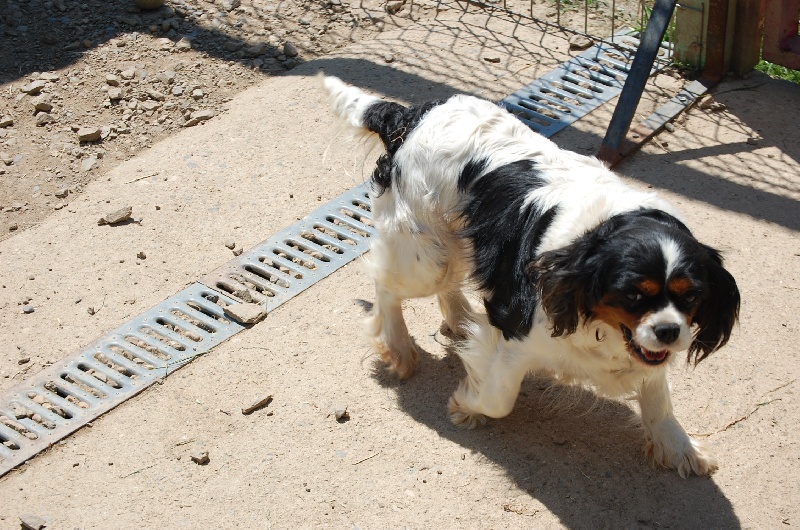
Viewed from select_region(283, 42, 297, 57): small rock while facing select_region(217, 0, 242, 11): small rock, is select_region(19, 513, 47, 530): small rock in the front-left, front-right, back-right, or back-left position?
back-left

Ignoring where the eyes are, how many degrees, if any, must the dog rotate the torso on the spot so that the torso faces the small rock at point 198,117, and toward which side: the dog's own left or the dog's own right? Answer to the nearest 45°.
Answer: approximately 180°

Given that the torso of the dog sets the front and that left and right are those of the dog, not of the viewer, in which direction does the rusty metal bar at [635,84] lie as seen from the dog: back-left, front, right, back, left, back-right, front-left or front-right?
back-left

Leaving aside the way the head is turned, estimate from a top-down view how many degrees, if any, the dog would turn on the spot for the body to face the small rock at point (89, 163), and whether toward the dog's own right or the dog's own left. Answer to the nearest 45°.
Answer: approximately 180°

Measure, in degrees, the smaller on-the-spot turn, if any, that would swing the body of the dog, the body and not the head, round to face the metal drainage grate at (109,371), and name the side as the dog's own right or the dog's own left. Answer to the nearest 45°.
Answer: approximately 135° to the dog's own right

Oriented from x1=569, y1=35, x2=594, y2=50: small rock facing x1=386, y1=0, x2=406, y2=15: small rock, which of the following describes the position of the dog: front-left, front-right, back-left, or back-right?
back-left

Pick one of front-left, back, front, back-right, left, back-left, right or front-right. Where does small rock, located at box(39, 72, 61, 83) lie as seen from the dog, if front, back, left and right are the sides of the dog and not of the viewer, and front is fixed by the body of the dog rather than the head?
back

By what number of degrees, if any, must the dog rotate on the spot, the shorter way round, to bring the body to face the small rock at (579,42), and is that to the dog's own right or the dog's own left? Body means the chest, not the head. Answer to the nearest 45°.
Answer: approximately 135° to the dog's own left

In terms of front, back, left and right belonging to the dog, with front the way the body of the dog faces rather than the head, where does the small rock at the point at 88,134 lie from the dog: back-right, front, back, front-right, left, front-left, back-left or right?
back

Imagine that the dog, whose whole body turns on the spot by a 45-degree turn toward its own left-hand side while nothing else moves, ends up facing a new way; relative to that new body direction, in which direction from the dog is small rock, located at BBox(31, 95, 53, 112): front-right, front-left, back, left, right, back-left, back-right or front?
back-left

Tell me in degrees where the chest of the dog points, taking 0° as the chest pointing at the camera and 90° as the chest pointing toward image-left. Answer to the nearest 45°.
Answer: approximately 315°

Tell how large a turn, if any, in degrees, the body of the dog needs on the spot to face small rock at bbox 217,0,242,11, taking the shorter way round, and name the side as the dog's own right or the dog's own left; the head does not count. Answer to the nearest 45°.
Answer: approximately 180°

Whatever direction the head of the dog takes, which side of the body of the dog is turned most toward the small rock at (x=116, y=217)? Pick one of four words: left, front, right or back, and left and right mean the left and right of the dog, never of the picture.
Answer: back

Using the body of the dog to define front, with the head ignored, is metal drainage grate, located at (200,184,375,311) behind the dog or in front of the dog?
behind
